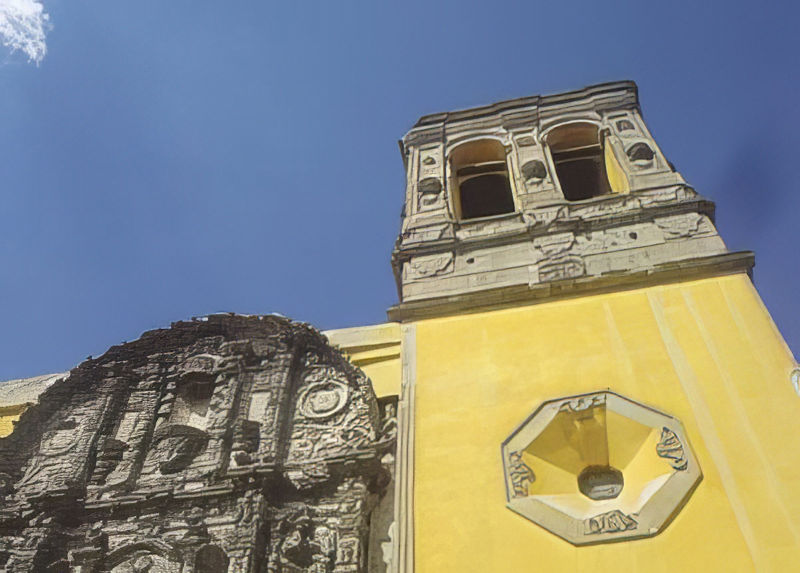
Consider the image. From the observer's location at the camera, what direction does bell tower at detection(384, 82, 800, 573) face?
facing the viewer
